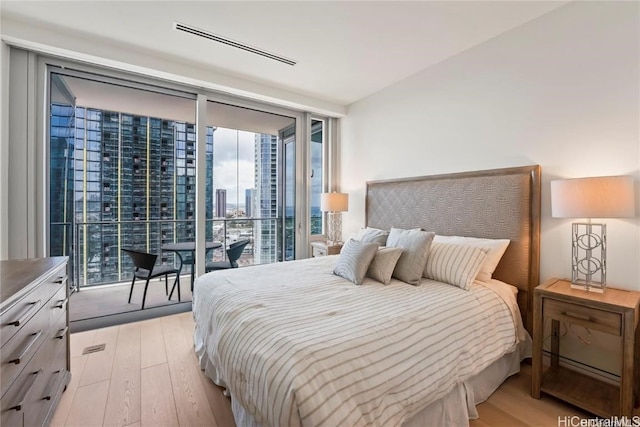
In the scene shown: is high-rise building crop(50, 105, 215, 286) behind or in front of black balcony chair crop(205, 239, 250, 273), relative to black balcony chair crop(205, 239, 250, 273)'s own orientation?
in front

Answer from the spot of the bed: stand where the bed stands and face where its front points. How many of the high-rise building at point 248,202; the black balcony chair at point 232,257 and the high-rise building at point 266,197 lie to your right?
3

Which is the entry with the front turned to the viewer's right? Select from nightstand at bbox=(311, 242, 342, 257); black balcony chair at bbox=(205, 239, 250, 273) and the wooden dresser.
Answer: the wooden dresser

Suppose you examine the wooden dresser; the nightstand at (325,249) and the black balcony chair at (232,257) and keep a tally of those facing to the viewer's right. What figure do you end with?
1

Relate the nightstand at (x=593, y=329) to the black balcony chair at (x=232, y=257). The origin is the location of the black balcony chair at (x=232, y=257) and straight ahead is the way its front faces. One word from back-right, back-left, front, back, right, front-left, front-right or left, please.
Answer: back-left

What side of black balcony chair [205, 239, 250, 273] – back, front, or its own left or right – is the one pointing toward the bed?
left

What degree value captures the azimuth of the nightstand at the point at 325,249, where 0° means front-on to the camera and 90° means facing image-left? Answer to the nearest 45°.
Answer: approximately 45°

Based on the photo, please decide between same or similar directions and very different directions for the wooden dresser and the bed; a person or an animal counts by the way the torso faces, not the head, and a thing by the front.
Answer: very different directions

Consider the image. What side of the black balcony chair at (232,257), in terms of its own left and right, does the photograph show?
left

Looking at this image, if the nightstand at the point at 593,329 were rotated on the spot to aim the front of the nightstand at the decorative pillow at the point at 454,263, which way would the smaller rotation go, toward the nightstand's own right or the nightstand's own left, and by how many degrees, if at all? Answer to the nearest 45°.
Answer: approximately 45° to the nightstand's own right

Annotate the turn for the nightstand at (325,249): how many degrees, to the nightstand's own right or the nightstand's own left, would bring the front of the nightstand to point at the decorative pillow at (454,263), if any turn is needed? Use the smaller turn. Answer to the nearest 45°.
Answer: approximately 90° to the nightstand's own left

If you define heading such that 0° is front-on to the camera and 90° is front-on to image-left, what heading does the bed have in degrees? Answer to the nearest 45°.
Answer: approximately 45°

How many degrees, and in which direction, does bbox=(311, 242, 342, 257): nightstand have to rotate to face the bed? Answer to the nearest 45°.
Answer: approximately 45° to its left

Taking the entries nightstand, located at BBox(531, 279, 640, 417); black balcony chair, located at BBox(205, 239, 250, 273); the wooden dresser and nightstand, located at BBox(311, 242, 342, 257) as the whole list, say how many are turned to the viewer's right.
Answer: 1
